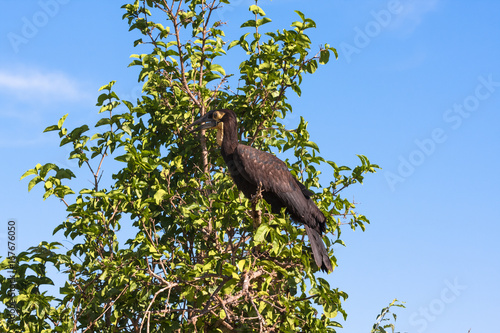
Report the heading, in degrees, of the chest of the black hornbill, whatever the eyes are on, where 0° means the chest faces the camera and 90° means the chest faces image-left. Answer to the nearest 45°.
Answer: approximately 90°
